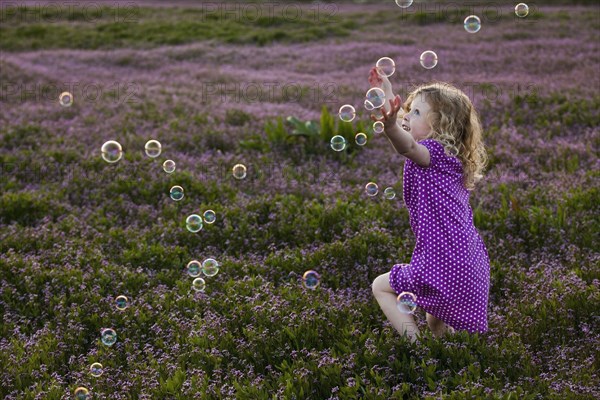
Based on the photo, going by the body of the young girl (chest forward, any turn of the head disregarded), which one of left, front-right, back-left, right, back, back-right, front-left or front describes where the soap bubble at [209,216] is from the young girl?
front-right

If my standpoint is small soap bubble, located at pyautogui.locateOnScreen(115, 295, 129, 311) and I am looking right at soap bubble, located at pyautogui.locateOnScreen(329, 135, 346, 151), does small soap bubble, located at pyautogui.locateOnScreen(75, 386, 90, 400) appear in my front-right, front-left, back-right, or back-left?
back-right

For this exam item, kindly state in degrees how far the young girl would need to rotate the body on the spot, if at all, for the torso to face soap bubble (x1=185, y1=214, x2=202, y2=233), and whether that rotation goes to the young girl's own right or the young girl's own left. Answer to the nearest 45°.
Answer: approximately 45° to the young girl's own right

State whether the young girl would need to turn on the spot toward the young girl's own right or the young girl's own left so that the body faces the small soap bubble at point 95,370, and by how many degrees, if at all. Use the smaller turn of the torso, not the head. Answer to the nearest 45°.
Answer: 0° — they already face it

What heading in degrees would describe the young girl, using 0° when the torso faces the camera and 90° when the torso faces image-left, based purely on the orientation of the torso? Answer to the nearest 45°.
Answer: approximately 90°
